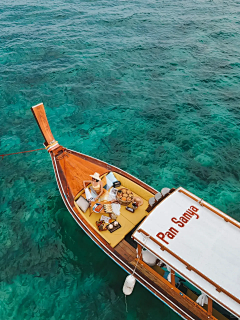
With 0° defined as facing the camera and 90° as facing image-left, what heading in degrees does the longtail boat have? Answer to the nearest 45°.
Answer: approximately 135°
